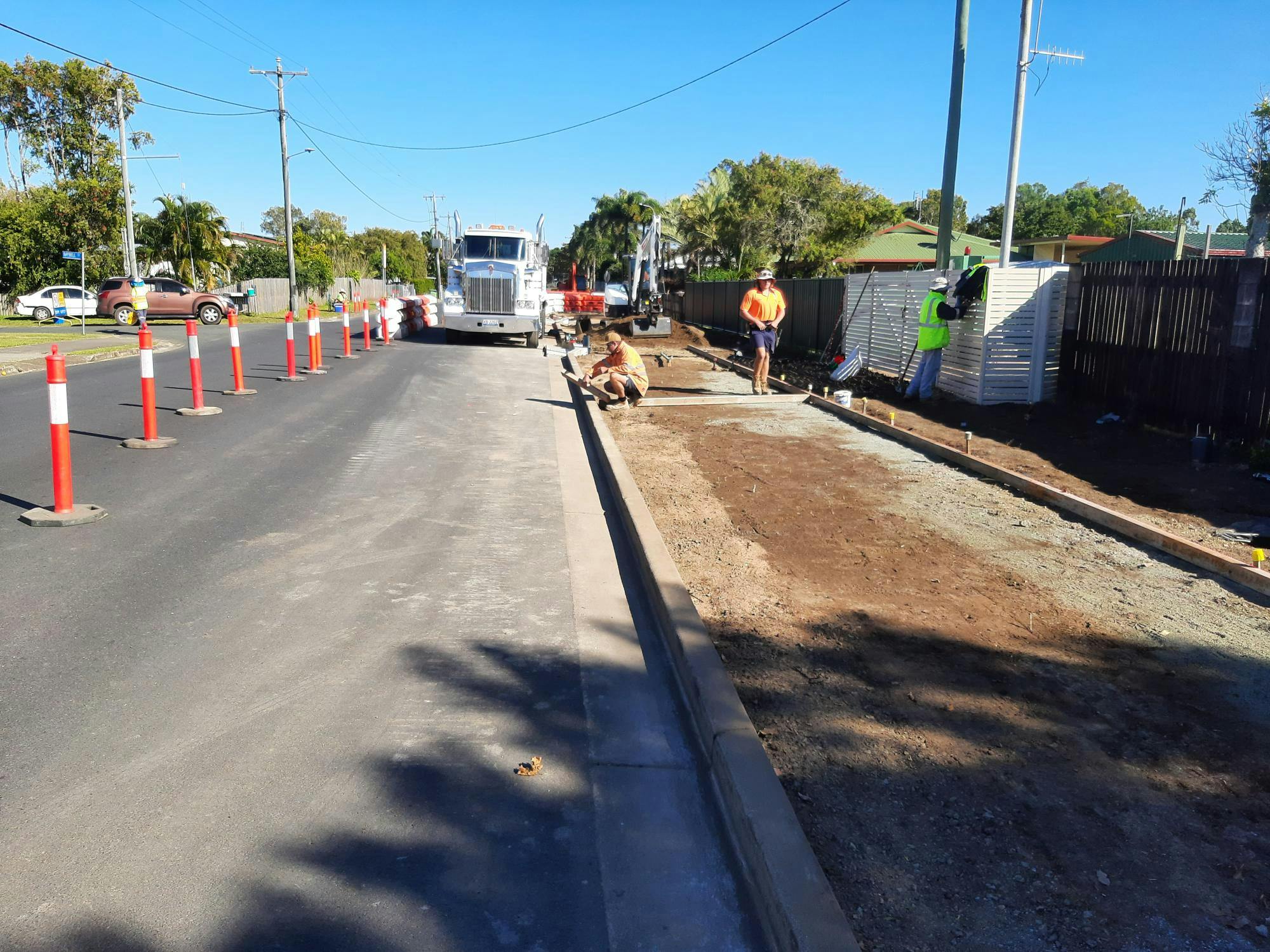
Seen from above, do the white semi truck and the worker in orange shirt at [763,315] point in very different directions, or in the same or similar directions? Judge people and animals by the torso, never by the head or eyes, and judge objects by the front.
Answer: same or similar directions

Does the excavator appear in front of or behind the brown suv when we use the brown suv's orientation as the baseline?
in front

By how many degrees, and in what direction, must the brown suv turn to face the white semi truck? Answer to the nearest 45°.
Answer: approximately 45° to its right

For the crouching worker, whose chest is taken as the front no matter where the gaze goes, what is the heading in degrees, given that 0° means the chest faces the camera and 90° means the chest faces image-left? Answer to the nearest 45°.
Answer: approximately 90°

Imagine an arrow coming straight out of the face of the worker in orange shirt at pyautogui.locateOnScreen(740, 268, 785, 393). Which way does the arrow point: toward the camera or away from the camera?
toward the camera

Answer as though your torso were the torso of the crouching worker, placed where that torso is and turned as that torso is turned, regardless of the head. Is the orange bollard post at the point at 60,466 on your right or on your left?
on your left

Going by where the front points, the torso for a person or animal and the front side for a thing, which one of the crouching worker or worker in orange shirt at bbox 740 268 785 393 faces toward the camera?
the worker in orange shirt

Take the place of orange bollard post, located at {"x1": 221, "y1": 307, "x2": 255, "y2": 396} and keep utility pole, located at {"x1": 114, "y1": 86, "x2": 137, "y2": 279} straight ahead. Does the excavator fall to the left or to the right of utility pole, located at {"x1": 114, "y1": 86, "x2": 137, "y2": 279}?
right

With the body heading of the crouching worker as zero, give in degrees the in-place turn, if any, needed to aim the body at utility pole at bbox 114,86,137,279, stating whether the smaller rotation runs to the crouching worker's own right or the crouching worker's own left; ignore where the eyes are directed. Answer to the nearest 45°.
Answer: approximately 45° to the crouching worker's own right

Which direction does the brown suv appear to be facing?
to the viewer's right

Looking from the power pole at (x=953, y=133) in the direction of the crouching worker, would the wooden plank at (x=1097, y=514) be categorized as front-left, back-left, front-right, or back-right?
front-left

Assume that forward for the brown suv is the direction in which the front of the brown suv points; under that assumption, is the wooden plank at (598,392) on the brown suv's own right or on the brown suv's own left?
on the brown suv's own right

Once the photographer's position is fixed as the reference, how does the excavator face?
facing the viewer
